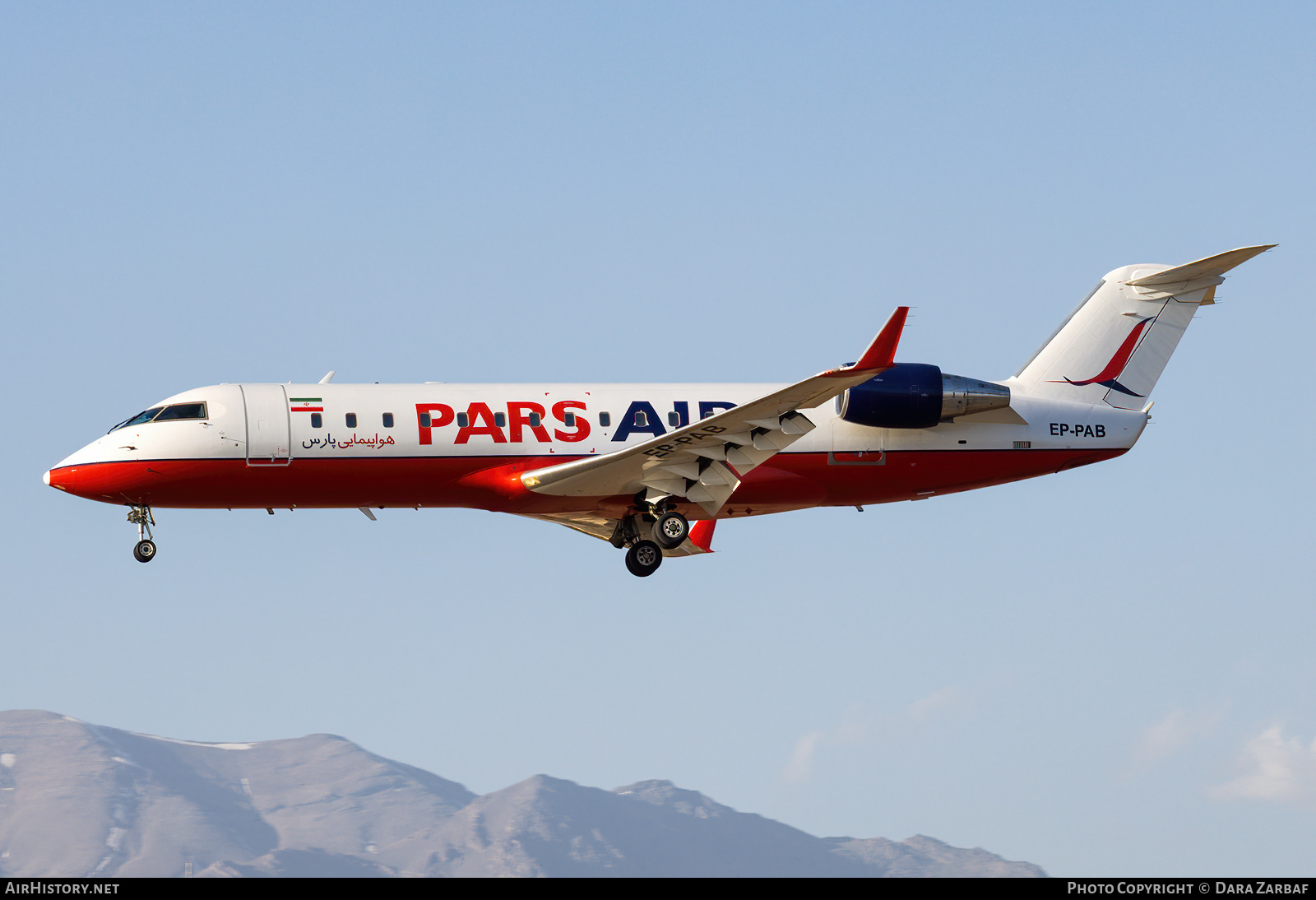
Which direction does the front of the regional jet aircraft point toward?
to the viewer's left
